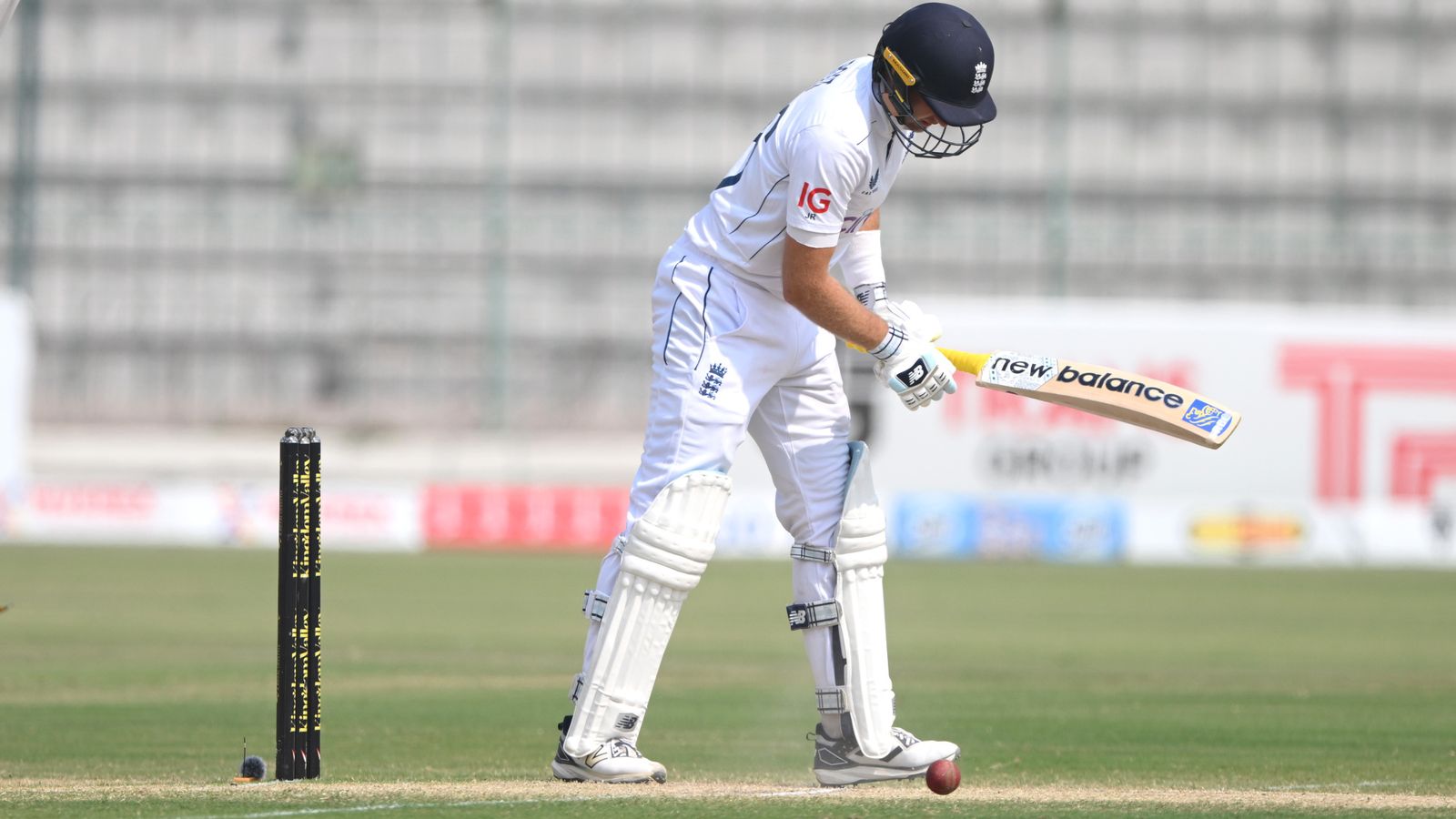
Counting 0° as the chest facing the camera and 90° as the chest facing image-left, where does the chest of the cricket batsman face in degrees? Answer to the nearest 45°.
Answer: approximately 270°
